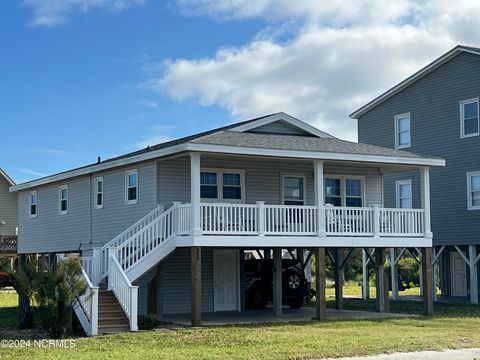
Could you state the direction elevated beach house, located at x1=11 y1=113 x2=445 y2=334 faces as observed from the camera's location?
facing the viewer and to the right of the viewer

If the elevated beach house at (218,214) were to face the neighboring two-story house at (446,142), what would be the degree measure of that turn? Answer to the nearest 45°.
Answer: approximately 90° to its left
